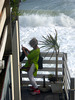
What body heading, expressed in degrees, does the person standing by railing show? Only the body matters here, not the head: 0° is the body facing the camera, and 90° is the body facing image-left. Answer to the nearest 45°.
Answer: approximately 90°
